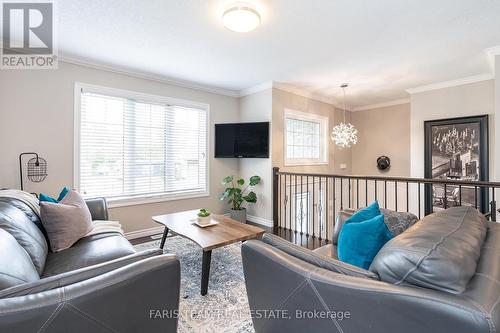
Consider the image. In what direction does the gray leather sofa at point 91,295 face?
to the viewer's right

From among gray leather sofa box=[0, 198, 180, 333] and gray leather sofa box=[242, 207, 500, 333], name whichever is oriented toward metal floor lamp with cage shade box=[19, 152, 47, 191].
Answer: gray leather sofa box=[242, 207, 500, 333]

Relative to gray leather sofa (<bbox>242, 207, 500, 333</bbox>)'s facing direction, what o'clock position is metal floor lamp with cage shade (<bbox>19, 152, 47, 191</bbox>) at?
The metal floor lamp with cage shade is roughly at 12 o'clock from the gray leather sofa.

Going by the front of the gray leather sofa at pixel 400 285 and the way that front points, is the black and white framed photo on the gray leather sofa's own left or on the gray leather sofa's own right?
on the gray leather sofa's own right

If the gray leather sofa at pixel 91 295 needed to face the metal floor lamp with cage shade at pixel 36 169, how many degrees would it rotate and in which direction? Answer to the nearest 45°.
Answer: approximately 90° to its left
